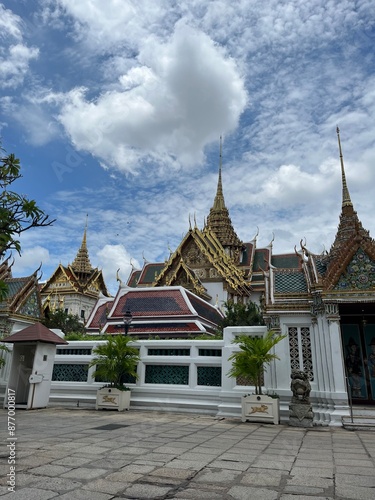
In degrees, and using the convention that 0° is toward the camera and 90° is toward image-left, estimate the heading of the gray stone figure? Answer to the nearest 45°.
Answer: approximately 0°

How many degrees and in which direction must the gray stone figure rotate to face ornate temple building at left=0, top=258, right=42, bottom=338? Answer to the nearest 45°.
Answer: approximately 90° to its right

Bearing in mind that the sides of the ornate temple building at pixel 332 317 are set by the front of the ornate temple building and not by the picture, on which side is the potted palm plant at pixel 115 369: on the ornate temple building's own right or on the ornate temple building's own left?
on the ornate temple building's own right

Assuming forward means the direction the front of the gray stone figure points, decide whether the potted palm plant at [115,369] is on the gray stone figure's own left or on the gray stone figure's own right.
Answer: on the gray stone figure's own right

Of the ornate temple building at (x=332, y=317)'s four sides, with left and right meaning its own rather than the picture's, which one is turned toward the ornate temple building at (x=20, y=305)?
right

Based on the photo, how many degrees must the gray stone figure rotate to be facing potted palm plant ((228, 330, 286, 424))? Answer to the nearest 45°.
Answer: approximately 90° to its right

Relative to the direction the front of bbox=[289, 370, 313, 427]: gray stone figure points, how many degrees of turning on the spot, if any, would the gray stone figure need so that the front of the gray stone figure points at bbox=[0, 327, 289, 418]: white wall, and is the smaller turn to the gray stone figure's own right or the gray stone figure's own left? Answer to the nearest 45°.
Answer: approximately 135° to the gray stone figure's own right

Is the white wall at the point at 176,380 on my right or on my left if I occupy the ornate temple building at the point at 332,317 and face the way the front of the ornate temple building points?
on my right

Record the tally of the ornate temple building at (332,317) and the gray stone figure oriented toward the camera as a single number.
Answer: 2

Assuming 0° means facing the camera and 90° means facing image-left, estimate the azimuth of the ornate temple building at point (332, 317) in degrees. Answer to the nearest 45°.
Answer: approximately 0°
